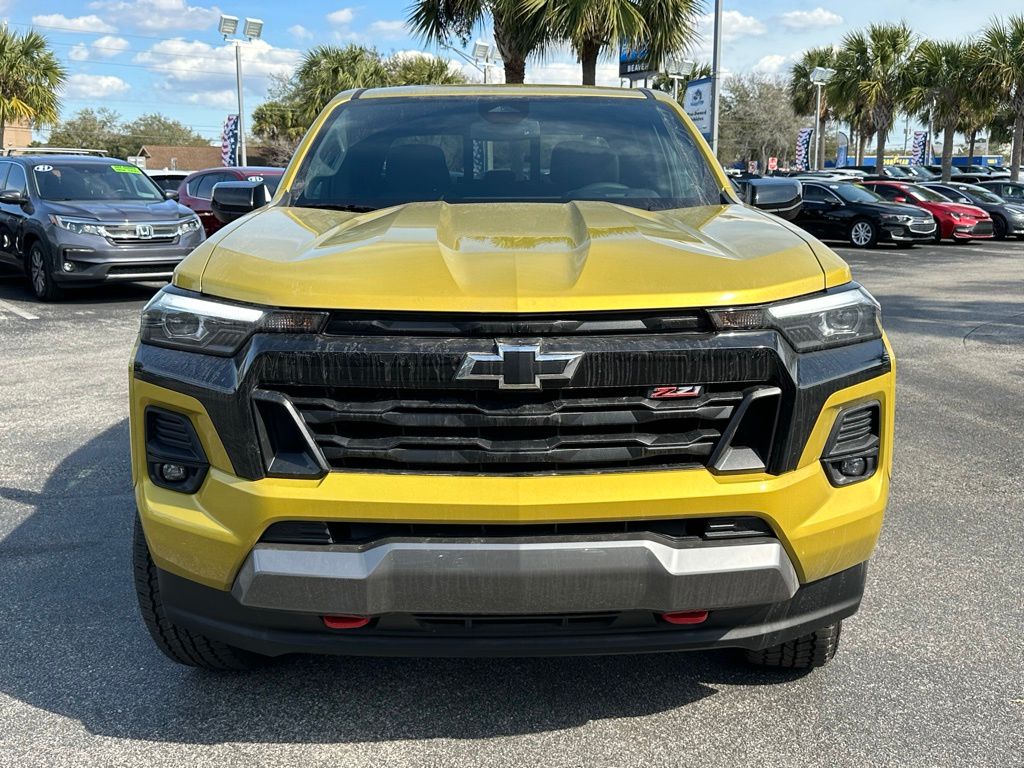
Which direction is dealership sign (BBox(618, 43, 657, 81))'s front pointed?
toward the camera

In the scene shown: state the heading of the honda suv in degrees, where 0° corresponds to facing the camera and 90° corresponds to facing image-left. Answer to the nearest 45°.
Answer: approximately 315°

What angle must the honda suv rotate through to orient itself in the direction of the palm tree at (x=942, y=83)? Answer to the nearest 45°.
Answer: approximately 90° to its left

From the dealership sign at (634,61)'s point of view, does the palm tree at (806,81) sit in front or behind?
behind

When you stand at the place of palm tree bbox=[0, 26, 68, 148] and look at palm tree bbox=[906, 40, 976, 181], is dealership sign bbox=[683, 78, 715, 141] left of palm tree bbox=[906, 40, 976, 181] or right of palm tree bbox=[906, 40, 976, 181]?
right

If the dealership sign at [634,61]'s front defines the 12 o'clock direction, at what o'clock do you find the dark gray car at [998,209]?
The dark gray car is roughly at 11 o'clock from the dealership sign.

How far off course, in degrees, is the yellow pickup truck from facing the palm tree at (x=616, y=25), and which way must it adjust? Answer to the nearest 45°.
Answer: approximately 180°

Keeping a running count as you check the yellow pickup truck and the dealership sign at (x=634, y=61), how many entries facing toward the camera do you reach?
2

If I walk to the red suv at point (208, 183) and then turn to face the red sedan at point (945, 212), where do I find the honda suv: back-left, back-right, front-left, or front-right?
back-right

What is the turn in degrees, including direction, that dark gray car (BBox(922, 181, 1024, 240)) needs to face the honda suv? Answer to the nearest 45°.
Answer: approximately 90° to its right

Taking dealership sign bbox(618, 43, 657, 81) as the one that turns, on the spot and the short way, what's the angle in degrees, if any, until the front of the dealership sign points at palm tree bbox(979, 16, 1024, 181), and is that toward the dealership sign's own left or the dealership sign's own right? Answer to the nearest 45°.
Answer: approximately 135° to the dealership sign's own left

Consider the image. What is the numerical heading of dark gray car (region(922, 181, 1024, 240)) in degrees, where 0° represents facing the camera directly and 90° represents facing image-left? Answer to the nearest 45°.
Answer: approximately 315°

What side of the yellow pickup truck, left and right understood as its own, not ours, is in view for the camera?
front

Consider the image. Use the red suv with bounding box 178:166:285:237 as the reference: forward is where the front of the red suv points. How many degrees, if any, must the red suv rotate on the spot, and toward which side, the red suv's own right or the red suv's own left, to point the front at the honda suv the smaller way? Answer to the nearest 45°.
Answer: approximately 45° to the red suv's own right

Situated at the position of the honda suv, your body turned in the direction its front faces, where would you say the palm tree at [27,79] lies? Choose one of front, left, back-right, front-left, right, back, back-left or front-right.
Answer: back-left

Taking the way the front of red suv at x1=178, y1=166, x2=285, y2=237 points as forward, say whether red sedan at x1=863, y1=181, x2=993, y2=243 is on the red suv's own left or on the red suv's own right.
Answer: on the red suv's own left
